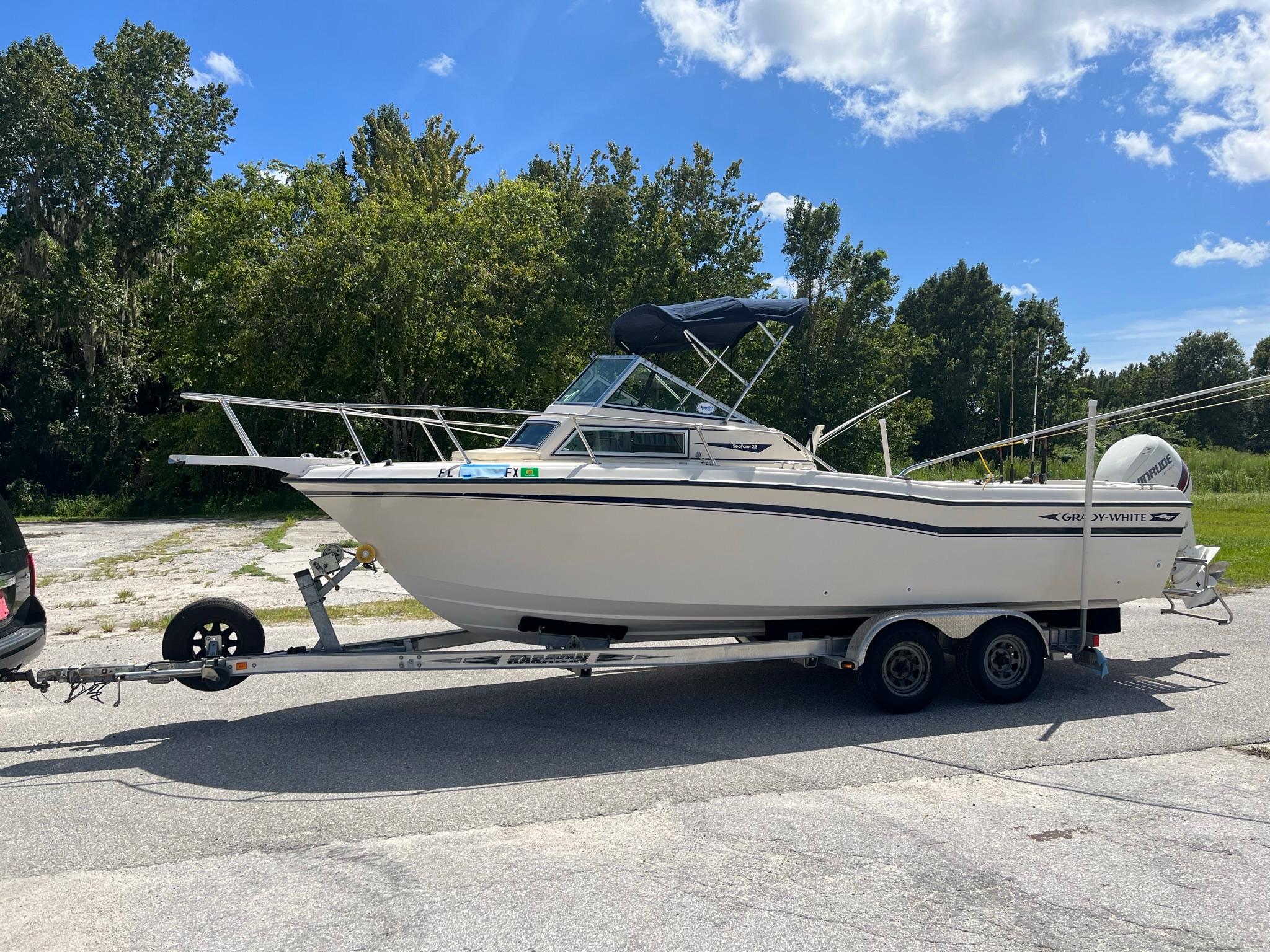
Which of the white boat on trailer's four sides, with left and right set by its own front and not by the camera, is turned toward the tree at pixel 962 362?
right

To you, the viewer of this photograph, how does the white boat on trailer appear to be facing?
facing to the left of the viewer

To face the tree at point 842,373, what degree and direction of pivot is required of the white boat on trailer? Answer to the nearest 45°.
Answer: approximately 90° to its right

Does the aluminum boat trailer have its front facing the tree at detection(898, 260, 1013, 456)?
no

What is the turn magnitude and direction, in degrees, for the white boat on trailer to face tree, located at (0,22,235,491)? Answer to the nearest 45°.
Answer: approximately 45° to its right

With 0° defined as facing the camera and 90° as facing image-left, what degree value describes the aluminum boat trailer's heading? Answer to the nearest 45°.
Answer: approximately 90°

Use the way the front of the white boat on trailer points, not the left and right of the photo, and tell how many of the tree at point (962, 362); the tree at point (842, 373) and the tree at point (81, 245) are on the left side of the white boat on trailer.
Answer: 0

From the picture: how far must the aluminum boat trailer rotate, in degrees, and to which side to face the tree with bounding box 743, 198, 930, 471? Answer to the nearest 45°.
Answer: approximately 90° to its right

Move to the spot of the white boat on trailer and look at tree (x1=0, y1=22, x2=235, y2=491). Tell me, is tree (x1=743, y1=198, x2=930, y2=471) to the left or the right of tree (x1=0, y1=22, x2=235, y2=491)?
right

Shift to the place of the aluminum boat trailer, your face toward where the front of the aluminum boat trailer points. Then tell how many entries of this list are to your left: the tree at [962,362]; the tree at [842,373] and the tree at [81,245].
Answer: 0
